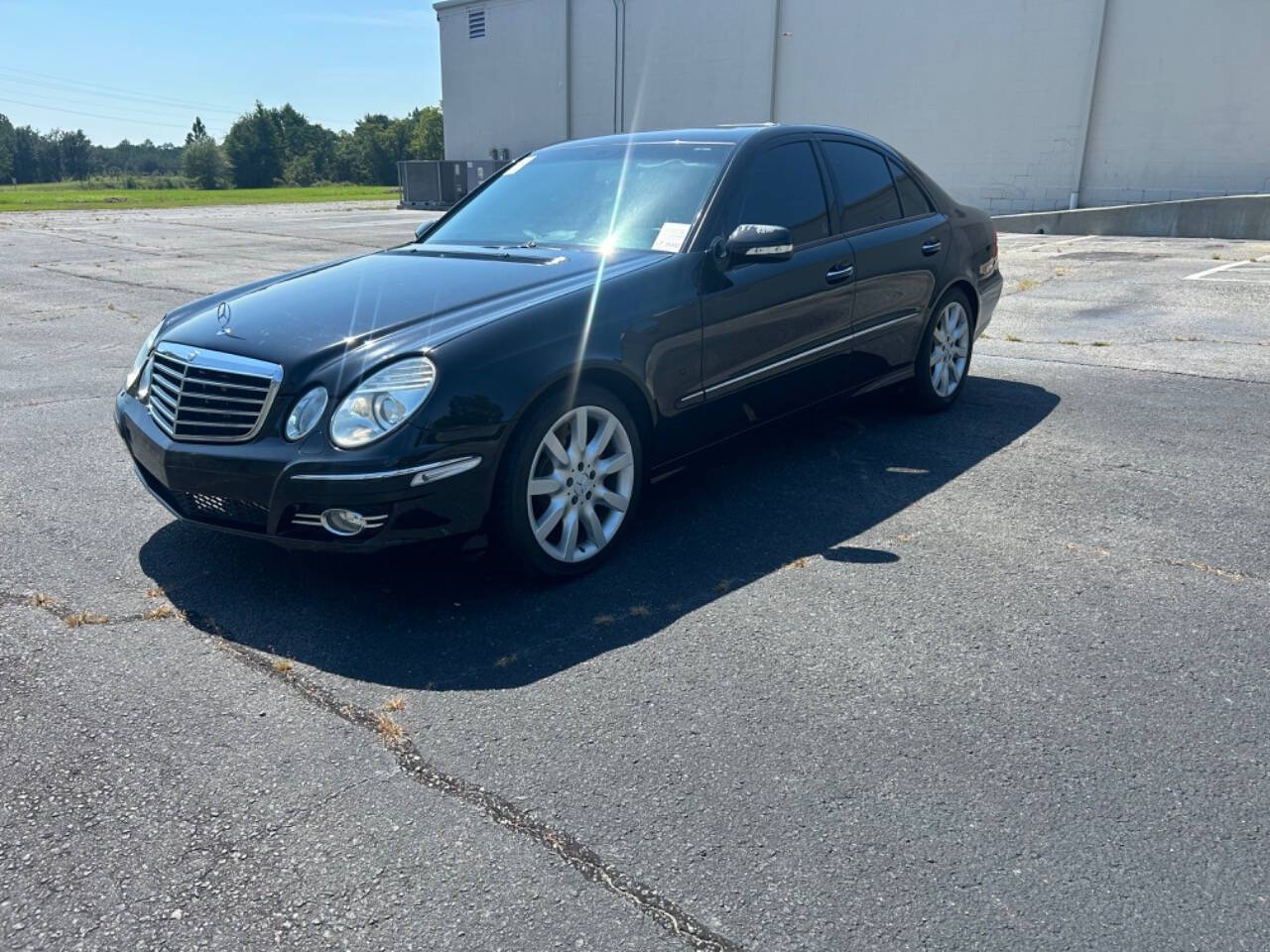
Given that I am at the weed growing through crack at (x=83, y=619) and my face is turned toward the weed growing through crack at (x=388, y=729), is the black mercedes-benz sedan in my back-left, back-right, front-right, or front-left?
front-left

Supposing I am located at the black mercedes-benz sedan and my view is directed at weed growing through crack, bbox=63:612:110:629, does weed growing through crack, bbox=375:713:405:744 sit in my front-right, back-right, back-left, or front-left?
front-left

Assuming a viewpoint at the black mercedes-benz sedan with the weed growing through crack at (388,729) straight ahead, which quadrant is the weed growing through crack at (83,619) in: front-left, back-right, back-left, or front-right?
front-right

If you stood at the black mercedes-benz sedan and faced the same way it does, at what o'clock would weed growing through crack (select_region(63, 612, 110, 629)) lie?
The weed growing through crack is roughly at 1 o'clock from the black mercedes-benz sedan.

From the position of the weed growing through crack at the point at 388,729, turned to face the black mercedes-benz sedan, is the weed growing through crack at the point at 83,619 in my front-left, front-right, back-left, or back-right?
front-left

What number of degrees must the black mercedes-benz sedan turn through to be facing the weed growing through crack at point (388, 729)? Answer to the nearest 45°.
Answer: approximately 45° to its left

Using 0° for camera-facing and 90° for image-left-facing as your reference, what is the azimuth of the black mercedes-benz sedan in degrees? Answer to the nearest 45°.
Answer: approximately 45°
